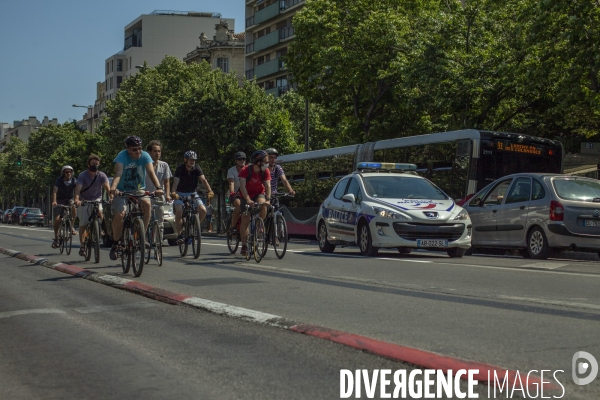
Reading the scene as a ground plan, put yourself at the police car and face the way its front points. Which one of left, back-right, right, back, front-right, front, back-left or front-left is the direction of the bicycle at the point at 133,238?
right

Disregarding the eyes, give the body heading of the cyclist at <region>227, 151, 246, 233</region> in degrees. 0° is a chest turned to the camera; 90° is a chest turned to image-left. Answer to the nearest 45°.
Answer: approximately 315°

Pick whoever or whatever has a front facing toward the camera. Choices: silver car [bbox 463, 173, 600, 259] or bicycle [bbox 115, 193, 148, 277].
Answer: the bicycle

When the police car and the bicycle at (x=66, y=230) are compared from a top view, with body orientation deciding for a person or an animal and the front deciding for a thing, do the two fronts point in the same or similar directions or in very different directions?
same or similar directions

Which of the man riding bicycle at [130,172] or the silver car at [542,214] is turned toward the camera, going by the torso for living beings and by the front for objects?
the man riding bicycle

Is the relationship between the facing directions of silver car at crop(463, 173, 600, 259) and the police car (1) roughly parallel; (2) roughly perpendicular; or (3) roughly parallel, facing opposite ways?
roughly parallel, facing opposite ways

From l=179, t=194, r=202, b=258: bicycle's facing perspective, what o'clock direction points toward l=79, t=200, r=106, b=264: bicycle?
l=79, t=200, r=106, b=264: bicycle is roughly at 3 o'clock from l=179, t=194, r=202, b=258: bicycle.

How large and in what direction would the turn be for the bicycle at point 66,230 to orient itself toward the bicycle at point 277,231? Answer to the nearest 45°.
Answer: approximately 45° to its left

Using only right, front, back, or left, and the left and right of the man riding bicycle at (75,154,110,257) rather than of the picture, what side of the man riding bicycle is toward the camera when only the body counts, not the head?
front

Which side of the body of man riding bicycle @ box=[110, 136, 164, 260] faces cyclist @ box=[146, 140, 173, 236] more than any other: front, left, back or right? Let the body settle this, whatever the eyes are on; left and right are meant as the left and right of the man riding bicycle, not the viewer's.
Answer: back

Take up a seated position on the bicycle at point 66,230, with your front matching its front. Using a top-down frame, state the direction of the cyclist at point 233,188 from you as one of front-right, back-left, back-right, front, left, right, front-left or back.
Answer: front-left

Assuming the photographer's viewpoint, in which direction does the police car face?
facing the viewer and to the right of the viewer

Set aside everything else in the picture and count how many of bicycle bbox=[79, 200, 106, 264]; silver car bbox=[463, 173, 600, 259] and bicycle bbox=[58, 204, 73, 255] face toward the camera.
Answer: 2

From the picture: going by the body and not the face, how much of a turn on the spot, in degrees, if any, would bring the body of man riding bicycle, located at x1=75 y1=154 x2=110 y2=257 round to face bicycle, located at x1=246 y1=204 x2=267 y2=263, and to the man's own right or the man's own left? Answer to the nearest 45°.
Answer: approximately 45° to the man's own left

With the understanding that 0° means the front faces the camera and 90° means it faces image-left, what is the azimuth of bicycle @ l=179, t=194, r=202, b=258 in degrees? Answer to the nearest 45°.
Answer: approximately 0°

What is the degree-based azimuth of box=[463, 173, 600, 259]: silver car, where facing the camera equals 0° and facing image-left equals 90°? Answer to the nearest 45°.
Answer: approximately 135°

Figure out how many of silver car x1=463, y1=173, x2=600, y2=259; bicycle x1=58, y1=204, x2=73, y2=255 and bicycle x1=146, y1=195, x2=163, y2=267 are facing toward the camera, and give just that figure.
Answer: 2

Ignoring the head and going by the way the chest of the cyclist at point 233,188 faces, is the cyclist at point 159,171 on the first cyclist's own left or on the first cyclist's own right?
on the first cyclist's own right

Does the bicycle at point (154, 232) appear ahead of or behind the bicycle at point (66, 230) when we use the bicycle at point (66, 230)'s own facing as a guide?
ahead

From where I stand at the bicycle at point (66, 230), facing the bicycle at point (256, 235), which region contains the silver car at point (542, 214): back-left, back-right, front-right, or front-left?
front-left

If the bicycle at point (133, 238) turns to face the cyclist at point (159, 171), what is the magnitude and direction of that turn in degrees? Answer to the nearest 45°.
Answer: approximately 180°

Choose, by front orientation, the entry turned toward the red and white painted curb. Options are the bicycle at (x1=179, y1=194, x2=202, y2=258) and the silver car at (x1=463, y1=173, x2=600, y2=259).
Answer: the bicycle
